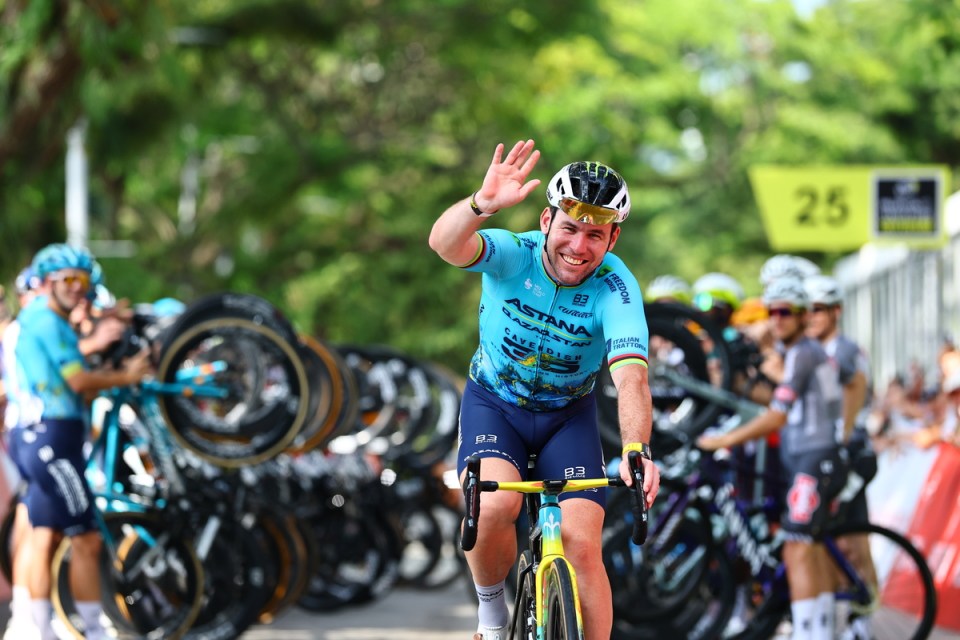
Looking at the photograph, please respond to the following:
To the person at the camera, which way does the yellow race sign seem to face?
facing the viewer

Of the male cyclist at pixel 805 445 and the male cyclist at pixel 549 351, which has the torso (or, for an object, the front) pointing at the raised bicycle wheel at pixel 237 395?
the male cyclist at pixel 805 445

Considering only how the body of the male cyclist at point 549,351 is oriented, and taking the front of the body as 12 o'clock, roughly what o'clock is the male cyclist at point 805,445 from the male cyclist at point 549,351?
the male cyclist at point 805,445 is roughly at 7 o'clock from the male cyclist at point 549,351.

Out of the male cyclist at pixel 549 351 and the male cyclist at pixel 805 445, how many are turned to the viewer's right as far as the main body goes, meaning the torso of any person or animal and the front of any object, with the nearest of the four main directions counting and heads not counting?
0

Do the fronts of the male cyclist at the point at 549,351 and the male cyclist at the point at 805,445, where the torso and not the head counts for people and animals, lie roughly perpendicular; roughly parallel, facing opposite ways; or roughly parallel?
roughly perpendicular

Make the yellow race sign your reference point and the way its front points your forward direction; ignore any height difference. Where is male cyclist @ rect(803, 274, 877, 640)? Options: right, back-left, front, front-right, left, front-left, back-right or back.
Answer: front

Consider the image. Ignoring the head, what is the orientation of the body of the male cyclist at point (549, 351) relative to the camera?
toward the camera

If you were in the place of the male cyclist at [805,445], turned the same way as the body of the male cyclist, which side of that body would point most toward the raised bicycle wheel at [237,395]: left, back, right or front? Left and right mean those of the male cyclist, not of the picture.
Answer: front

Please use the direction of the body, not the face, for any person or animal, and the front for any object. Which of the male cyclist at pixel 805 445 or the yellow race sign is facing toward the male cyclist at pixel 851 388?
the yellow race sign

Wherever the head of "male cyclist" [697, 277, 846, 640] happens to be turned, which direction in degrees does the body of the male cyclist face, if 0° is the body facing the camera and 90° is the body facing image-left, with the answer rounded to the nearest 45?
approximately 90°

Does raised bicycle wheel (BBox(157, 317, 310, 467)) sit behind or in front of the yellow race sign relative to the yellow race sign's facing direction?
in front

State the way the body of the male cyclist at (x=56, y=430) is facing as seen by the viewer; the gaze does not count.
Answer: to the viewer's right

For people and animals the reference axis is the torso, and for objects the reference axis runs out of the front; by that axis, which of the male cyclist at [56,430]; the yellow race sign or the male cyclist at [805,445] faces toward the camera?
the yellow race sign
